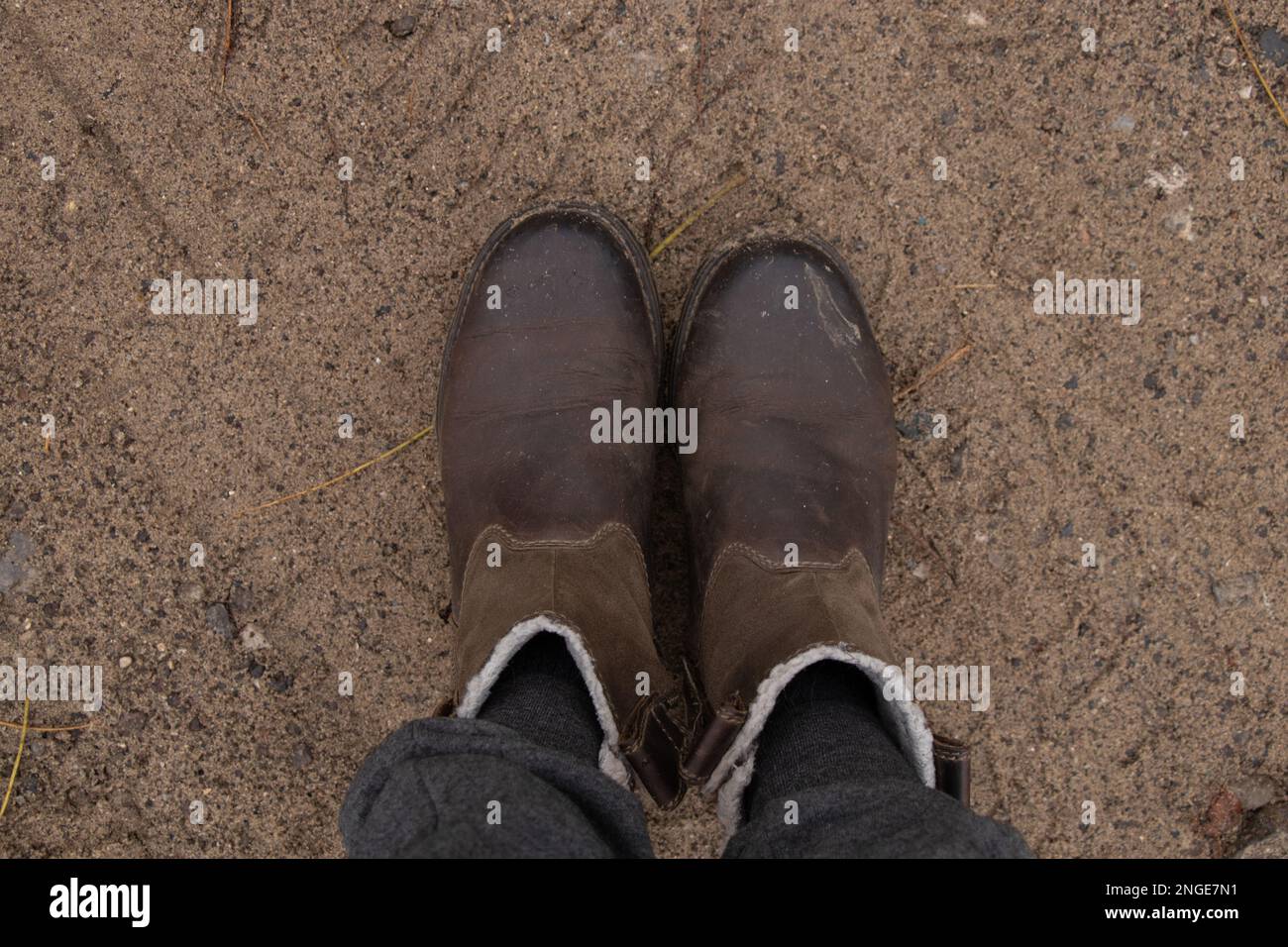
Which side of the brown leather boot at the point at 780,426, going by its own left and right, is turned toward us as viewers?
back

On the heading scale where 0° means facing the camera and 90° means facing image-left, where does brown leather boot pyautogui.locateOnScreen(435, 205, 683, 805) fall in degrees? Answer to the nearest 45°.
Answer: approximately 180°

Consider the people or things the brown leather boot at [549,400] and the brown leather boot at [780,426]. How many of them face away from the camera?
2

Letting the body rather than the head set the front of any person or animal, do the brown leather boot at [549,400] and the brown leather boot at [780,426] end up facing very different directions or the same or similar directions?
same or similar directions

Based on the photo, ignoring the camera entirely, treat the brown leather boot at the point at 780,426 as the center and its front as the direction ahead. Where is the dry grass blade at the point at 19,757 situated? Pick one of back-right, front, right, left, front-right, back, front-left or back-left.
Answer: left
